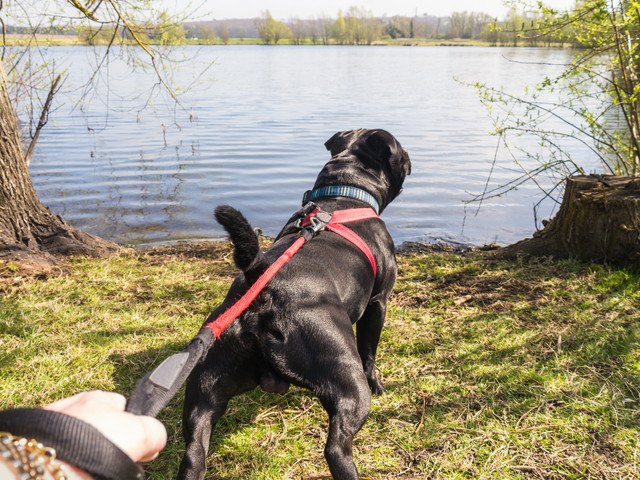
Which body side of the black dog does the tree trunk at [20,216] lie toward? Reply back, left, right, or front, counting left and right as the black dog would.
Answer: left

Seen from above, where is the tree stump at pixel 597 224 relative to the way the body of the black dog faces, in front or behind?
in front

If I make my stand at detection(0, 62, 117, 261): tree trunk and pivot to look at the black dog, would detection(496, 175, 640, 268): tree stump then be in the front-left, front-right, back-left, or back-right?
front-left

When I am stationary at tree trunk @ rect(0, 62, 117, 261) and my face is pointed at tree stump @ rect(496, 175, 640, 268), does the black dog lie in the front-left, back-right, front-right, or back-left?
front-right

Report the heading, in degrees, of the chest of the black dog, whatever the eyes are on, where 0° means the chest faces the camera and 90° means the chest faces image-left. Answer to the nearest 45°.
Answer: approximately 225°
